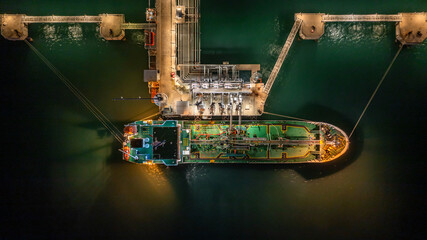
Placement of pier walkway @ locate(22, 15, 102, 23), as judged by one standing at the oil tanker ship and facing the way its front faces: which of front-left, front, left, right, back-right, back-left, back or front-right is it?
back

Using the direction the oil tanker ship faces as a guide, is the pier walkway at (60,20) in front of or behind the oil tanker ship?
behind

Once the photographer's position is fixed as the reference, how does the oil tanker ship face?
facing to the right of the viewer

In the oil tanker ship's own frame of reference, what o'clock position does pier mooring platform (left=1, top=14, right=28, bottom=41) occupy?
The pier mooring platform is roughly at 6 o'clock from the oil tanker ship.
